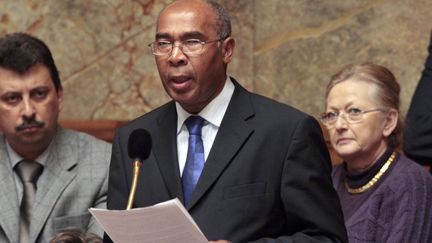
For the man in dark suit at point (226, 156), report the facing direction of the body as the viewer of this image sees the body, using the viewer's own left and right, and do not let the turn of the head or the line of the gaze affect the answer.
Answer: facing the viewer and to the left of the viewer

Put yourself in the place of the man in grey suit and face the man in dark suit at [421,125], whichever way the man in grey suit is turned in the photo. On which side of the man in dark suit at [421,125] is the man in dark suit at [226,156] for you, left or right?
right

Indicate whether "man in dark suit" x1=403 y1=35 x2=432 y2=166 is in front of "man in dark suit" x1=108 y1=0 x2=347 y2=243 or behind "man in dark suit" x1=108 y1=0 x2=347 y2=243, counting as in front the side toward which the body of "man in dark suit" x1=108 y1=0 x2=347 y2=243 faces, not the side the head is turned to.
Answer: behind

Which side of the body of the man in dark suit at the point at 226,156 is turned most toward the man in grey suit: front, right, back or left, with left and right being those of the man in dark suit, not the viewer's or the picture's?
right

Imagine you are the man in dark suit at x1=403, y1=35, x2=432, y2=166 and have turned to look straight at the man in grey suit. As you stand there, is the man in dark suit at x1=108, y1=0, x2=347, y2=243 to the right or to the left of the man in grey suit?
left
